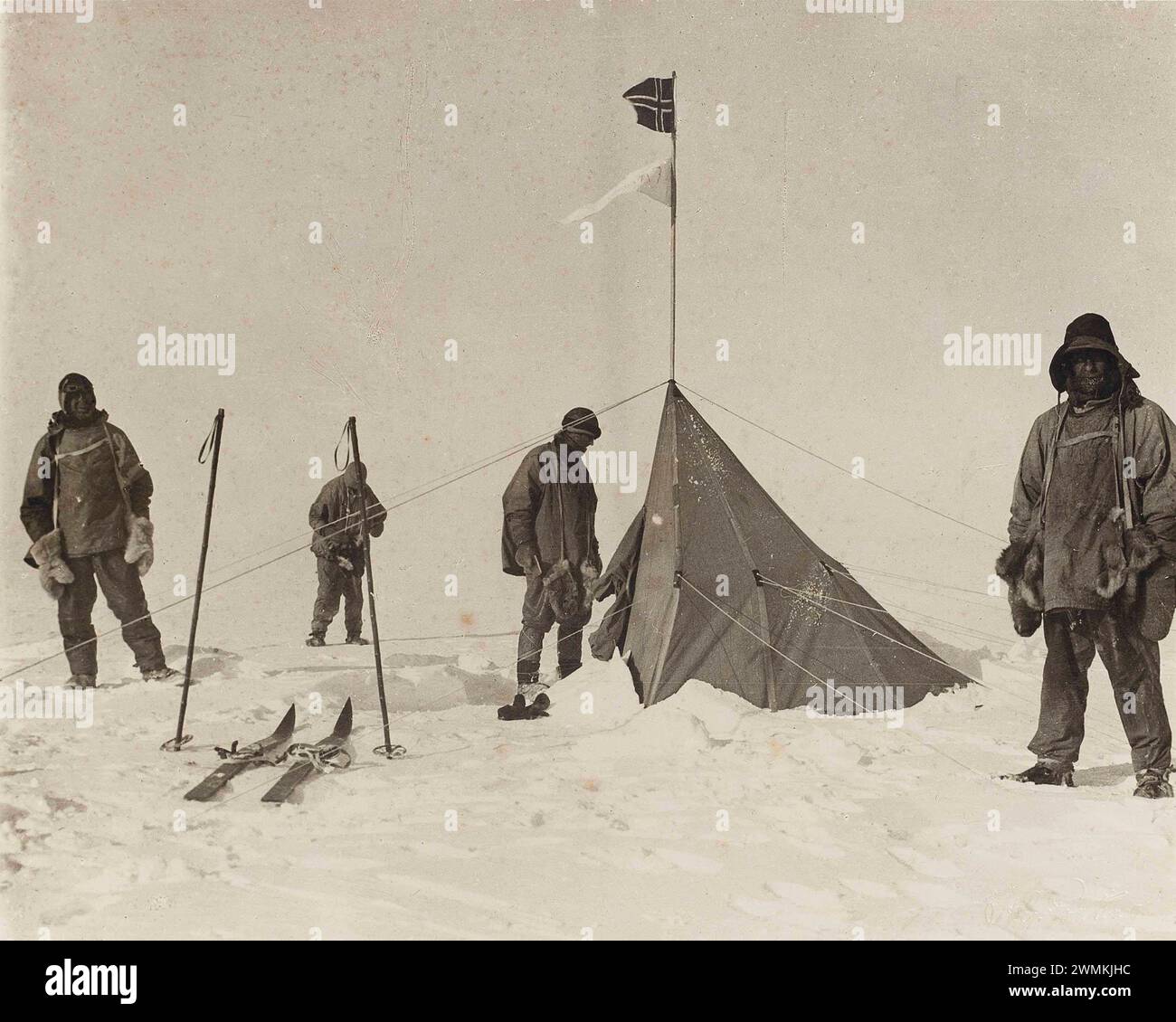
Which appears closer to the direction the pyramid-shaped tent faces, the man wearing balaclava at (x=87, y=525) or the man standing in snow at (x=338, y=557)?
the man wearing balaclava

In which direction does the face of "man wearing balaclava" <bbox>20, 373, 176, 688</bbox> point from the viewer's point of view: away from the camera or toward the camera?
toward the camera

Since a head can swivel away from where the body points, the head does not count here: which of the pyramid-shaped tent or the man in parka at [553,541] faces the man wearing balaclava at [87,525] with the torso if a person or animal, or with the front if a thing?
the pyramid-shaped tent

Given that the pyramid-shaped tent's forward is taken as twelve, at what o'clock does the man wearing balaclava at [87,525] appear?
The man wearing balaclava is roughly at 12 o'clock from the pyramid-shaped tent.

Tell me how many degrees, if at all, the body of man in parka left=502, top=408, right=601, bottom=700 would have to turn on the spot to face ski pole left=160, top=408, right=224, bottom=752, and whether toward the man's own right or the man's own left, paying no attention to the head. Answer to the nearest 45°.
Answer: approximately 90° to the man's own right

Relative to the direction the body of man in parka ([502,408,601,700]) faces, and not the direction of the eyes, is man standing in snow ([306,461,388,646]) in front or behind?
behind

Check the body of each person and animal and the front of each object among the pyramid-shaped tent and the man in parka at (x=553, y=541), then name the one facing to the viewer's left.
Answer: the pyramid-shaped tent

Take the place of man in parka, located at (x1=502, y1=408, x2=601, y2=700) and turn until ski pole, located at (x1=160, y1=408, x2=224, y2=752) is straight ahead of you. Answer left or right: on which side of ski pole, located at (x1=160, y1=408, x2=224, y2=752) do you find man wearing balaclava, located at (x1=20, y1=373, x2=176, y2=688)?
right

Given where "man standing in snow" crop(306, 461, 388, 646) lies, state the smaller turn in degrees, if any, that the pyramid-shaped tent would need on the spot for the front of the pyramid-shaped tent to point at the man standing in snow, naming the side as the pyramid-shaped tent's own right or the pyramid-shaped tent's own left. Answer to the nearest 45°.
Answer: approximately 45° to the pyramid-shaped tent's own right

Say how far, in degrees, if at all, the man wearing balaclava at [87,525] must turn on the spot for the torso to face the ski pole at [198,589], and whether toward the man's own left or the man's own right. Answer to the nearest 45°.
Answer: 0° — they already face it

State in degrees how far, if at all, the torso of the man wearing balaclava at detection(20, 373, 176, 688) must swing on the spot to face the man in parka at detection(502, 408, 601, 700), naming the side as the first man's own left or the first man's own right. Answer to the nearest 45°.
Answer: approximately 90° to the first man's own left

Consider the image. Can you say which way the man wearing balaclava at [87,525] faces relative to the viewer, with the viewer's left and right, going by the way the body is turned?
facing the viewer

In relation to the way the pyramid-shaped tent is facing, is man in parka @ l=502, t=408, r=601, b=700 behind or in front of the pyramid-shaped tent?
in front
